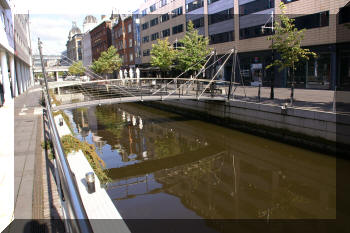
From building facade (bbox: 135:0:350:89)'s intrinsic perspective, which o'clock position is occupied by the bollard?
The bollard is roughly at 11 o'clock from the building facade.

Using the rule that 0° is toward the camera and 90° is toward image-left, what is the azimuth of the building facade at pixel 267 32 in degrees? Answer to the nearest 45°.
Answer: approximately 45°

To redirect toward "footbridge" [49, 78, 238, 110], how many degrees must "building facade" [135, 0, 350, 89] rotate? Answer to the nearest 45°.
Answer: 0° — it already faces it
